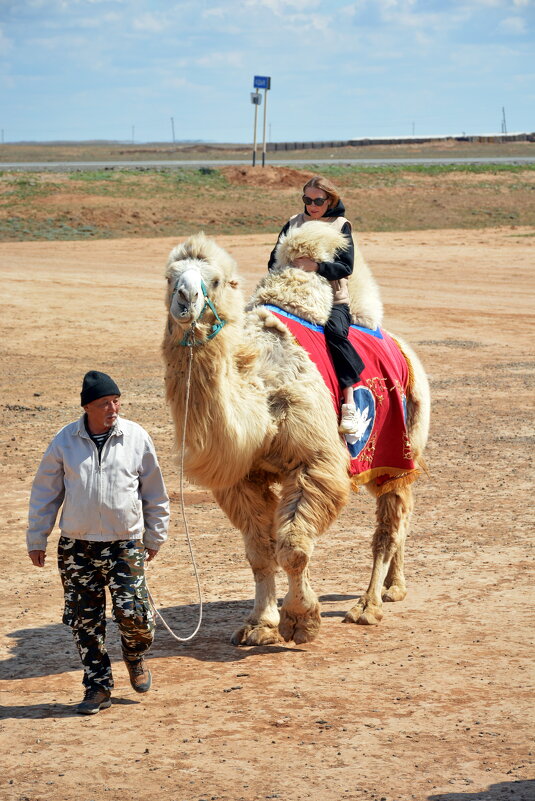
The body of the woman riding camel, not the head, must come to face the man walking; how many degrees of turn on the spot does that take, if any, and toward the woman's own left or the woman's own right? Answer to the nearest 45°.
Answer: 0° — they already face them

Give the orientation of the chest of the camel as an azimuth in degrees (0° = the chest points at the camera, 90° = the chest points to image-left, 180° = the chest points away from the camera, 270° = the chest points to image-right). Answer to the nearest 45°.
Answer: approximately 45°

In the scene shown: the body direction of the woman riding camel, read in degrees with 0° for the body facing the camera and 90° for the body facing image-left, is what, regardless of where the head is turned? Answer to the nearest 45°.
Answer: approximately 45°
